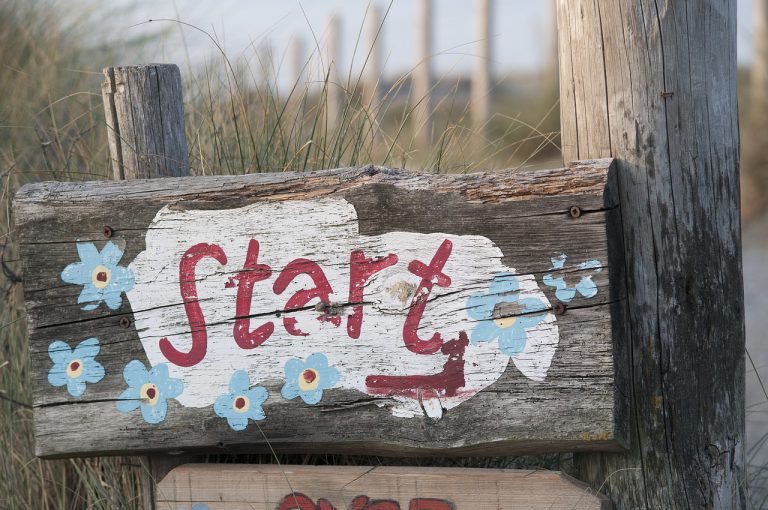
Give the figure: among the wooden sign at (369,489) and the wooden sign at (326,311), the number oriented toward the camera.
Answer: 2

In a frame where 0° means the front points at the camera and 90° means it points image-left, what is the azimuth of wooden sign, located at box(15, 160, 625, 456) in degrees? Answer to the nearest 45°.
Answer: approximately 0°

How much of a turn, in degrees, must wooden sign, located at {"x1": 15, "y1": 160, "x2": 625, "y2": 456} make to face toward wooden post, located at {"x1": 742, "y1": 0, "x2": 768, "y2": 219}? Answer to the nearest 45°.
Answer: approximately 135° to its left

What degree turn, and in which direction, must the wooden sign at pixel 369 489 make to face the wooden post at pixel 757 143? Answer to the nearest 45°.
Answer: approximately 135° to its left
